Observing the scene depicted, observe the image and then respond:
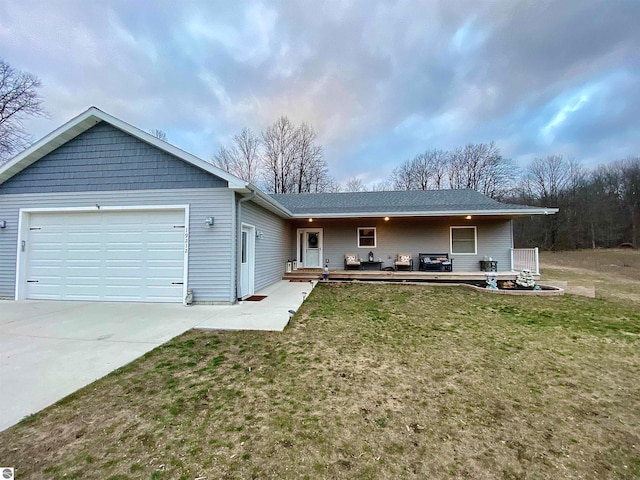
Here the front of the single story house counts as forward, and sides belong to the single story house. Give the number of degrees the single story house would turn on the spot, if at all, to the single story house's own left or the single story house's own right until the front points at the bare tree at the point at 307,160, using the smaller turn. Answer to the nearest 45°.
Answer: approximately 180°

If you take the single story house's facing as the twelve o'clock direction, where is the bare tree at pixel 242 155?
The bare tree is roughly at 6 o'clock from the single story house.

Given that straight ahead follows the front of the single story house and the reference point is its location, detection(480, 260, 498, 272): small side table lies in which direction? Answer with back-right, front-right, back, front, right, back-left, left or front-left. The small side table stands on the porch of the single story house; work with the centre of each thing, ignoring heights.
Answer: left

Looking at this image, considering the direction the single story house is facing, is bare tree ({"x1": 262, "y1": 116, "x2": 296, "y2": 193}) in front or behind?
behind

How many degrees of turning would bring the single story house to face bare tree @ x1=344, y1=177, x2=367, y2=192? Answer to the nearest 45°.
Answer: approximately 135° to its left

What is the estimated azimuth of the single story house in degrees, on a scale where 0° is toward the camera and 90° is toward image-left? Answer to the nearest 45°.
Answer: approximately 0°

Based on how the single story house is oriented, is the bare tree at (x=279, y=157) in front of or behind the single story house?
behind
